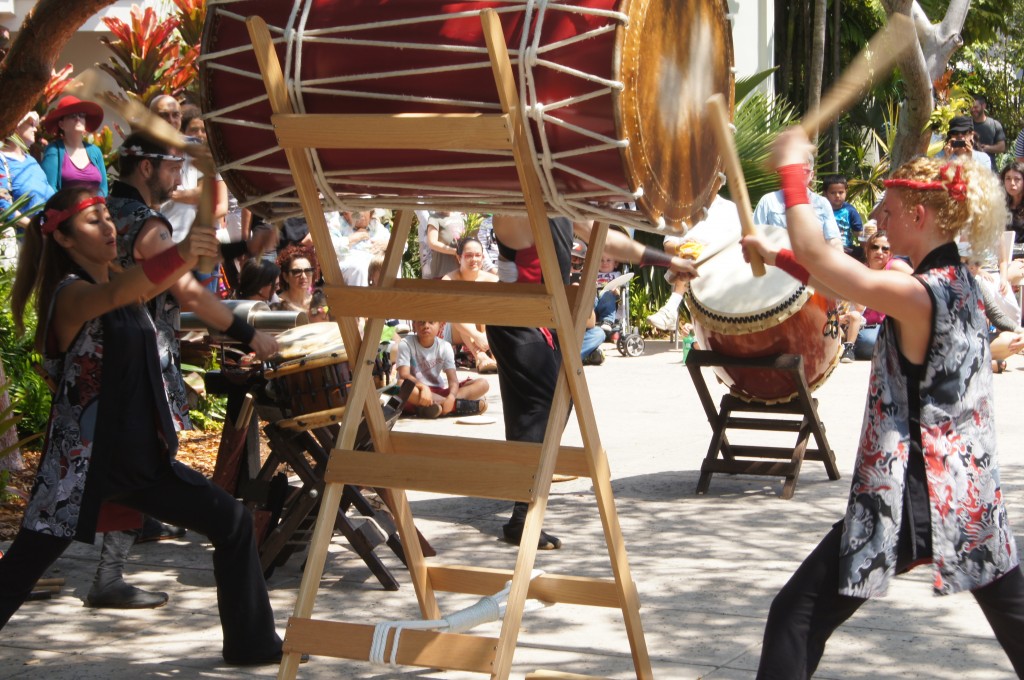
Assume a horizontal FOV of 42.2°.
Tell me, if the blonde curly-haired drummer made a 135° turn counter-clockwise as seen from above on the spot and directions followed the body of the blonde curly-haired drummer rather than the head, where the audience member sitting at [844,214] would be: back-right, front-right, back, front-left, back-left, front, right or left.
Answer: back-left

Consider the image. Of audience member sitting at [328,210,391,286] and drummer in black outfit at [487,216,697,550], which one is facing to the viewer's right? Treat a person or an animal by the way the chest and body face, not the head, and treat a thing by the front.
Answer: the drummer in black outfit

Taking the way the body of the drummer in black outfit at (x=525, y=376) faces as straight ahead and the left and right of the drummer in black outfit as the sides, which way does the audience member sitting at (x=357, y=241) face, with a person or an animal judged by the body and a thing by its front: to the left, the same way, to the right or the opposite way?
to the right

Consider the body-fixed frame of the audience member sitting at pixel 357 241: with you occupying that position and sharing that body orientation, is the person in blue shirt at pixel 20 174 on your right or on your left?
on your right

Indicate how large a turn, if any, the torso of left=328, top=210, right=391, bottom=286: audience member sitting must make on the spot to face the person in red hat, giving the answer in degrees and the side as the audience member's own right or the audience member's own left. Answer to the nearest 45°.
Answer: approximately 45° to the audience member's own right

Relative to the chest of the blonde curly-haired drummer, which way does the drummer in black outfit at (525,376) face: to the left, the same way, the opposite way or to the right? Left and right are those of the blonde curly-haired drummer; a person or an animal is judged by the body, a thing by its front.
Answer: the opposite way

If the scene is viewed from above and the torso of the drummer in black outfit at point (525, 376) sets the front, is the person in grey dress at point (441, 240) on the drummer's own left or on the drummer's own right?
on the drummer's own left

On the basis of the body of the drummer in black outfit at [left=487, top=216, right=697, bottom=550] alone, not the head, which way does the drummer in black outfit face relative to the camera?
to the viewer's right

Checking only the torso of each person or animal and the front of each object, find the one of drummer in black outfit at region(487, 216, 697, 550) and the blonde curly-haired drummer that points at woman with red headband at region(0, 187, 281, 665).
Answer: the blonde curly-haired drummer

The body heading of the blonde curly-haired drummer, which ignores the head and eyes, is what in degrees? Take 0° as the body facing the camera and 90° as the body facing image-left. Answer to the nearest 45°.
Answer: approximately 90°

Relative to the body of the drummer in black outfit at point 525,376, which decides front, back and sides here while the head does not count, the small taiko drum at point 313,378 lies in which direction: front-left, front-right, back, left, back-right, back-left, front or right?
back-right

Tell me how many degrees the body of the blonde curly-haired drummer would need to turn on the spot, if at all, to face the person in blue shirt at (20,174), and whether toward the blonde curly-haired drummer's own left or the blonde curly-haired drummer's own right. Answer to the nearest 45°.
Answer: approximately 45° to the blonde curly-haired drummer's own right
